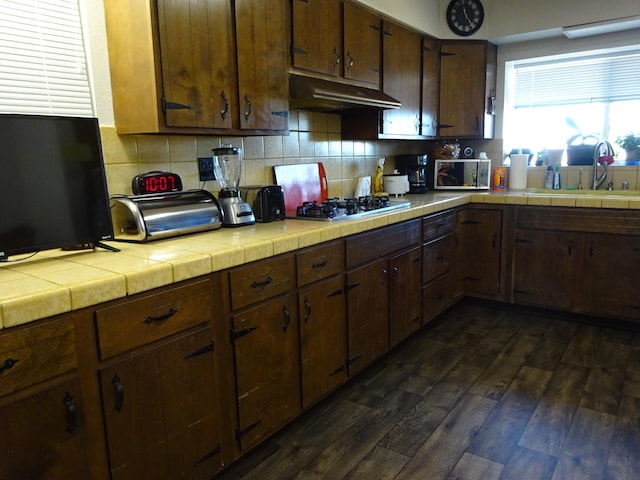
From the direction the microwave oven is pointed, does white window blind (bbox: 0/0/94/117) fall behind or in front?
in front

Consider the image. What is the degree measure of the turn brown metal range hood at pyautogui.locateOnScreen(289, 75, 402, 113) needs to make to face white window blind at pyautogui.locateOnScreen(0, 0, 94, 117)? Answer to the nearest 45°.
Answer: approximately 90° to its right

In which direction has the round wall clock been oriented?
toward the camera

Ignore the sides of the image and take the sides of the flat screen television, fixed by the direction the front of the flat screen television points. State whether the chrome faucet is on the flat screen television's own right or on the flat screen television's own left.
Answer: on the flat screen television's own left

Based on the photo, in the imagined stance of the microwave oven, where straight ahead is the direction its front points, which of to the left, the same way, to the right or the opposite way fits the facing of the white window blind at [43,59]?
to the left

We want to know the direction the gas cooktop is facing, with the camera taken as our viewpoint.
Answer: facing the viewer and to the right of the viewer

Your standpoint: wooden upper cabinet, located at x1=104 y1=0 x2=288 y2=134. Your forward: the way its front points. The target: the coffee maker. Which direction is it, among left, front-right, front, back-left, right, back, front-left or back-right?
left

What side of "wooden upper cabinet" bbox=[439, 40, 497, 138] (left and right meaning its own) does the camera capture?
front

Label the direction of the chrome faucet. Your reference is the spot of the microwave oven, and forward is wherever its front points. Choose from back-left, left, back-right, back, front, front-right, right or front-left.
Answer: left

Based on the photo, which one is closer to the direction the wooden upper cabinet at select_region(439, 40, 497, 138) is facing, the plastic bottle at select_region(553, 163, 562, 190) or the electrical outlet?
the electrical outlet

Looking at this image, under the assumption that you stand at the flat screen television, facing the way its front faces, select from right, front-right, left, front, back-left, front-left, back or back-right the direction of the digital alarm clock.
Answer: left

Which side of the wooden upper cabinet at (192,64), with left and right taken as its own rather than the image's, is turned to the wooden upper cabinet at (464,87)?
left

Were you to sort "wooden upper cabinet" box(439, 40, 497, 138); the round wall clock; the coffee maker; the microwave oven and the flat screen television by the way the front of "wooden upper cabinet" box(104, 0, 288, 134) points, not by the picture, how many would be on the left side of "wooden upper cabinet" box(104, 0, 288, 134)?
4
